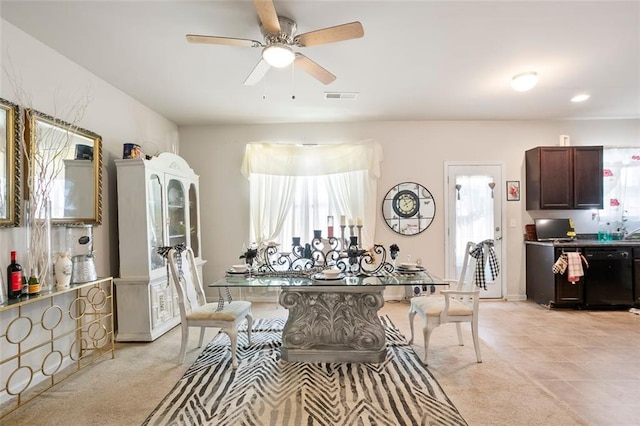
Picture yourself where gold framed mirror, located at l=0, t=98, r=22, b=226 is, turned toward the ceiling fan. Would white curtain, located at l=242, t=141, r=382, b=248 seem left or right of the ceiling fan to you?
left

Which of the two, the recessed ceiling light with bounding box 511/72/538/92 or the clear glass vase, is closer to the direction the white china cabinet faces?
the recessed ceiling light

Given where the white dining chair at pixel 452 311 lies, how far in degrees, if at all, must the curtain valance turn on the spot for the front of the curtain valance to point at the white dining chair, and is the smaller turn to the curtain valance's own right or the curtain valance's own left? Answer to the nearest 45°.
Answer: approximately 45° to the curtain valance's own left

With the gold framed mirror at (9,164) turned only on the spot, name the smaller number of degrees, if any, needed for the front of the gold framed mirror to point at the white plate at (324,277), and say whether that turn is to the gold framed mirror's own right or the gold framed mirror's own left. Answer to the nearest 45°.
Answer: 0° — it already faces it

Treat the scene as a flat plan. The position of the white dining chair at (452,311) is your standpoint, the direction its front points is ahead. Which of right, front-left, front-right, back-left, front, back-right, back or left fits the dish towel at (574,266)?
back-right

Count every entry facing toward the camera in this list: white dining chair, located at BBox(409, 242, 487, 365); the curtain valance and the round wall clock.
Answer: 2

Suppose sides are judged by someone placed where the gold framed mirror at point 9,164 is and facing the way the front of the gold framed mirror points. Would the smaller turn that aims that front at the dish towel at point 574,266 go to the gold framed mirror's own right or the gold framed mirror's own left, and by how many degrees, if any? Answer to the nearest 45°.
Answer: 0° — it already faces it

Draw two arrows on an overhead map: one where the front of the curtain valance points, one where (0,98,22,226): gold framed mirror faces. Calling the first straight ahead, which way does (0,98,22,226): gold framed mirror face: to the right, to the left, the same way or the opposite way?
to the left

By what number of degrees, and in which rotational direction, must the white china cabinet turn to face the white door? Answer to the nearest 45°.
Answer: approximately 45° to its left
